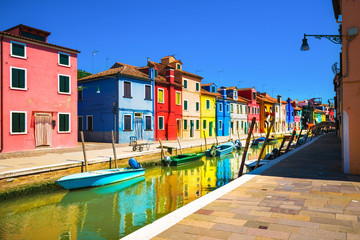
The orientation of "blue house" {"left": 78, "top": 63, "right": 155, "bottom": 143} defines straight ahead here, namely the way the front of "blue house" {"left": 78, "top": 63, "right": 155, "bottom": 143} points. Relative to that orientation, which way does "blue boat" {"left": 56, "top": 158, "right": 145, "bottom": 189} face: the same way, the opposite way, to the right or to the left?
to the right

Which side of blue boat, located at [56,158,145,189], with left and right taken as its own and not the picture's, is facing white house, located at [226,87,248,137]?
back

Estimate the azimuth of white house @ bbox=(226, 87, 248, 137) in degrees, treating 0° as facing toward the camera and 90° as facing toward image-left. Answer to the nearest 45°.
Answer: approximately 315°

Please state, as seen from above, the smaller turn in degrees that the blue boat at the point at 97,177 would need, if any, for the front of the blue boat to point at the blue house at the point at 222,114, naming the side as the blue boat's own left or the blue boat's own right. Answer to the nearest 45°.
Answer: approximately 180°

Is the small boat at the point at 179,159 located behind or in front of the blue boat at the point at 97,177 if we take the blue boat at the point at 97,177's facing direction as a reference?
behind

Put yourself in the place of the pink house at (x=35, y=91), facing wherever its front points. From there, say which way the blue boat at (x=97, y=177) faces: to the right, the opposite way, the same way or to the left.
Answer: to the right

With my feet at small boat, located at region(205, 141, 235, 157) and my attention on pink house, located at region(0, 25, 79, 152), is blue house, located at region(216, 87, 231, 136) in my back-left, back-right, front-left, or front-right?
back-right

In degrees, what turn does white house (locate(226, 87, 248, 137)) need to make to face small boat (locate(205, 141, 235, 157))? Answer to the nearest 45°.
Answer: approximately 45° to its right

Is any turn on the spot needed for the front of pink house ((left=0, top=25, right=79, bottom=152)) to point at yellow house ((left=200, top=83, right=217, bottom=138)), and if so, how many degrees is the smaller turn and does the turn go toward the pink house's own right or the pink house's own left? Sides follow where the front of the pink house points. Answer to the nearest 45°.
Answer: approximately 90° to the pink house's own left

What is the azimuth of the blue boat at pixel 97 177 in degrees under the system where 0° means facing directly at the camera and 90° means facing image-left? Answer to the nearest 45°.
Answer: approximately 45°
